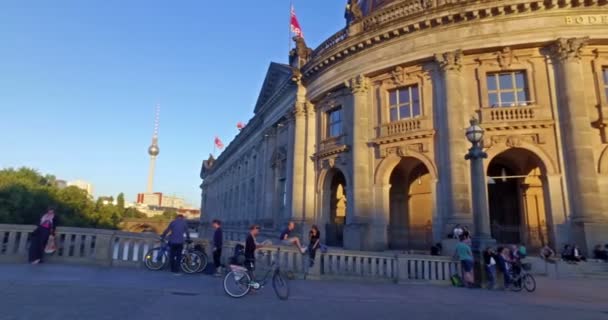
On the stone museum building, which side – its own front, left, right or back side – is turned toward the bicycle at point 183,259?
front

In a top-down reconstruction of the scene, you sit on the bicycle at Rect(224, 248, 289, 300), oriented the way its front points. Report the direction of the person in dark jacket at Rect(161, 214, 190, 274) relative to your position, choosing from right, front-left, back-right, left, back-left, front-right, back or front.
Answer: back-left

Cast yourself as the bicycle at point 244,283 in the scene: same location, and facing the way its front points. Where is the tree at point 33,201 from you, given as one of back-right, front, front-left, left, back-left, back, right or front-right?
back-left

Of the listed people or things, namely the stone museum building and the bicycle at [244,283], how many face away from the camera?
0

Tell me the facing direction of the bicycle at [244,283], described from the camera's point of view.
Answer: facing to the right of the viewer

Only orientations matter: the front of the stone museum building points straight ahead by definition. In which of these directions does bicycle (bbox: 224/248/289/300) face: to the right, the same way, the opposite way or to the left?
to the left
